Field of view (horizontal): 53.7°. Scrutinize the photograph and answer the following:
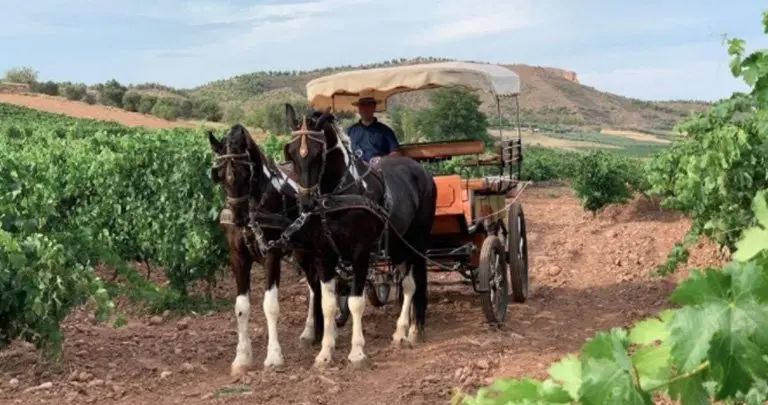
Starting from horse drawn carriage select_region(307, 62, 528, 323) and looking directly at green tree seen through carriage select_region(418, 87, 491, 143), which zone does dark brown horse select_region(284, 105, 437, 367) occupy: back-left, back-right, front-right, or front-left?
back-left

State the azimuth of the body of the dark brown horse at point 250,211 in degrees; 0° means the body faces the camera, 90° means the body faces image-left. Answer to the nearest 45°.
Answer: approximately 45°

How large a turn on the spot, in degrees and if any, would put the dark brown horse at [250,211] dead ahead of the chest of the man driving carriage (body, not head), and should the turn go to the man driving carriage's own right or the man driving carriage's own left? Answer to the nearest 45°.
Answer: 0° — they already face it

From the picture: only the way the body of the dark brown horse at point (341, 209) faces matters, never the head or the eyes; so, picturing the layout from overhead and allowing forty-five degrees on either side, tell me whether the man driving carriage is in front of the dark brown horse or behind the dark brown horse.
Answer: behind

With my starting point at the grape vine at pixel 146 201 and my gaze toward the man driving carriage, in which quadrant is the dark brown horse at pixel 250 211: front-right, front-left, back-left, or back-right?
front-right

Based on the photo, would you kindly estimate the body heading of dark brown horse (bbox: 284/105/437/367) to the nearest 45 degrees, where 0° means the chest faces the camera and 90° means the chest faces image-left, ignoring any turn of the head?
approximately 45°

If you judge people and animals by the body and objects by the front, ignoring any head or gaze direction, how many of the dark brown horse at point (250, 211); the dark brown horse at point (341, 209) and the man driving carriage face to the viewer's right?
0

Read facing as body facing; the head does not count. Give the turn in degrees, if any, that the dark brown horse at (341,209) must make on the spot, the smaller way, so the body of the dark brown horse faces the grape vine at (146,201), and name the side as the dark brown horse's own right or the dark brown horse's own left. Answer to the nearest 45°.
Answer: approximately 90° to the dark brown horse's own right

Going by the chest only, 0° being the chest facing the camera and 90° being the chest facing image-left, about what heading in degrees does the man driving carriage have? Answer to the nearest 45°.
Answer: approximately 45°

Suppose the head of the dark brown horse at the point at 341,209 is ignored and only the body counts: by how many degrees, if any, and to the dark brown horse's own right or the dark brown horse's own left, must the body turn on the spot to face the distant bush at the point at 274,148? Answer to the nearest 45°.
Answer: approximately 135° to the dark brown horse's own right

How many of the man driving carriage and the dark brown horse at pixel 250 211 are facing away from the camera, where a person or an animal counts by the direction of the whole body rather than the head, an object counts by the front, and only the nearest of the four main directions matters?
0

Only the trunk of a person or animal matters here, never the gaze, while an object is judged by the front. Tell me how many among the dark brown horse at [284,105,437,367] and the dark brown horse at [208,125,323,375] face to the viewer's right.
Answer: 0
